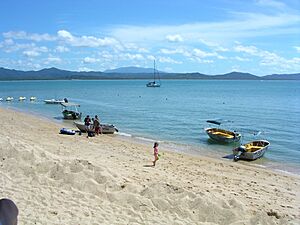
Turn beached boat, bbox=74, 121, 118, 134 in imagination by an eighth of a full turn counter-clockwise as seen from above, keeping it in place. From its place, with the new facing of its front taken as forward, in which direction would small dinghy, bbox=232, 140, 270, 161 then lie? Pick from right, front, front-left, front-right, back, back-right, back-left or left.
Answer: left

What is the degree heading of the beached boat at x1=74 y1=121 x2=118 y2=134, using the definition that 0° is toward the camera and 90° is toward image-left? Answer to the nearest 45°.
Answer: approximately 90°
